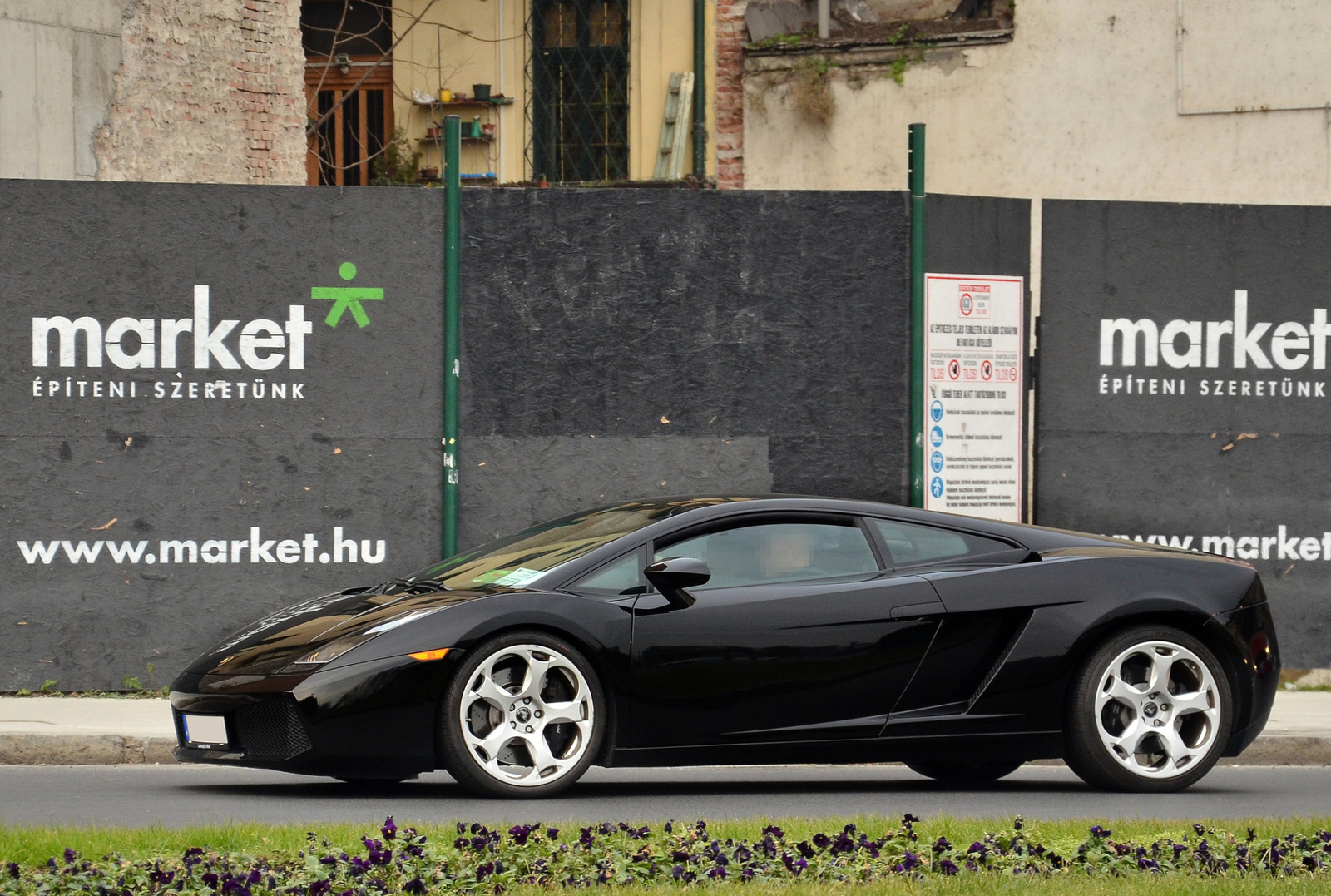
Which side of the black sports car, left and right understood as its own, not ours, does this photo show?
left

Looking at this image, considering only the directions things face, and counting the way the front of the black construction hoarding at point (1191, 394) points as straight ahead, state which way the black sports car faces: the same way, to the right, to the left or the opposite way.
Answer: to the right

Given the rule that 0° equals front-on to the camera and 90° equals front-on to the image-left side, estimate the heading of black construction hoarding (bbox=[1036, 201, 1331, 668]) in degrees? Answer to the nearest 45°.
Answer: approximately 0°

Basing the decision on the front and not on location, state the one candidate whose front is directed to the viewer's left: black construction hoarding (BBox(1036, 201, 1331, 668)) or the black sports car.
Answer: the black sports car

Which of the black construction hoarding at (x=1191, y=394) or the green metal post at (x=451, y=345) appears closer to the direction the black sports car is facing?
the green metal post

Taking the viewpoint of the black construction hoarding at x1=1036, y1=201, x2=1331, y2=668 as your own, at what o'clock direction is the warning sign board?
The warning sign board is roughly at 2 o'clock from the black construction hoarding.

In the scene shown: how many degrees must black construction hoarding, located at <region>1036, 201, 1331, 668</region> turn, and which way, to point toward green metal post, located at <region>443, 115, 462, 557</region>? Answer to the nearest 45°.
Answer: approximately 45° to its right

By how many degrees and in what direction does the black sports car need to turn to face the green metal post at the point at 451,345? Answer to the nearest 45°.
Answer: approximately 45° to its right

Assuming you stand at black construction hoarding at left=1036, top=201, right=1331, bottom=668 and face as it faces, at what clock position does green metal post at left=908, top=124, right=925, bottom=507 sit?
The green metal post is roughly at 2 o'clock from the black construction hoarding.

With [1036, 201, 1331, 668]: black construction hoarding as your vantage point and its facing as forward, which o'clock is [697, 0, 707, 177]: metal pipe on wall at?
The metal pipe on wall is roughly at 5 o'clock from the black construction hoarding.
